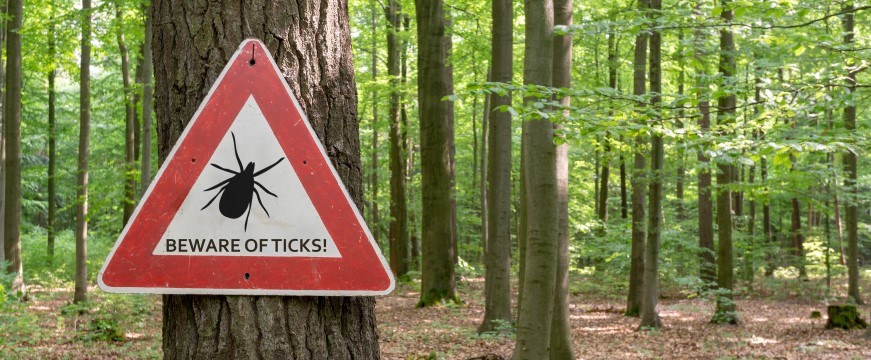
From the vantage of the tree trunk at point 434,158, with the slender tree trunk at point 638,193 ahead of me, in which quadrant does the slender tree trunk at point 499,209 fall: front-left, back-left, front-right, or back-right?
front-right

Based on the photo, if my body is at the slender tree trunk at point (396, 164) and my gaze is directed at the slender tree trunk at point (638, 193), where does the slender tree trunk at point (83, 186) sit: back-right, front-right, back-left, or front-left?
front-right

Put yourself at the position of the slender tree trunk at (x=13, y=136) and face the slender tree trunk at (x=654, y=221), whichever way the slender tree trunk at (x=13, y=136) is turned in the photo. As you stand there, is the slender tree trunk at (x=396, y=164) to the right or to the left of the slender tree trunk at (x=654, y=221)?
left

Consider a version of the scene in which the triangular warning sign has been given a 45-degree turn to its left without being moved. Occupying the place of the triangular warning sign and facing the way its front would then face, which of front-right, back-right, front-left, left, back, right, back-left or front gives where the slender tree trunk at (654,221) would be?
left

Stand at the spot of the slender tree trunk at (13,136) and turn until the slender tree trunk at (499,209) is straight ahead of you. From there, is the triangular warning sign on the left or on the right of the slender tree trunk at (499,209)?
right

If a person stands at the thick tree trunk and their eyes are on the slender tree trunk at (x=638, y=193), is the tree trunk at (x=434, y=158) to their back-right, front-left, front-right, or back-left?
front-left

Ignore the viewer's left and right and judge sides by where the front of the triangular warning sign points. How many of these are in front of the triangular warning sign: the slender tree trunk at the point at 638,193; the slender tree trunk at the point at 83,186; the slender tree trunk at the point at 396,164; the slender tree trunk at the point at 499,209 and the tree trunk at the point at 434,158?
0

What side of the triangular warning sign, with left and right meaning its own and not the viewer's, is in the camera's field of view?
front

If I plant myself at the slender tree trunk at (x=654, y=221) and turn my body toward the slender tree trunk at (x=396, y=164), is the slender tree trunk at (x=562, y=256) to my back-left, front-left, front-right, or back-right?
back-left

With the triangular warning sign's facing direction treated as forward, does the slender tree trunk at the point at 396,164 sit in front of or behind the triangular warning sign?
behind

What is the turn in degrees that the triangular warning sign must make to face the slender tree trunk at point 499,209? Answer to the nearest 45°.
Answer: approximately 135° to its left

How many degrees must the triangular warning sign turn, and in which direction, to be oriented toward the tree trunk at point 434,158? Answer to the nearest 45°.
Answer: approximately 180°

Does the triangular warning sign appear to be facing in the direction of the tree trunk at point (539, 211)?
no

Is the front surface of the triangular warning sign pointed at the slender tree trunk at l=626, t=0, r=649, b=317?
no

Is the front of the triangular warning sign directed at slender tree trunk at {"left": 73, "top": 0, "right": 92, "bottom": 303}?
no
